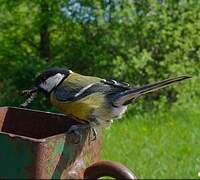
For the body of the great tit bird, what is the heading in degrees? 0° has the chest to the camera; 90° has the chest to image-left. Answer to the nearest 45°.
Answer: approximately 90°

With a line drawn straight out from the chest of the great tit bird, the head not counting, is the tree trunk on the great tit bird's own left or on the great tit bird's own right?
on the great tit bird's own right
